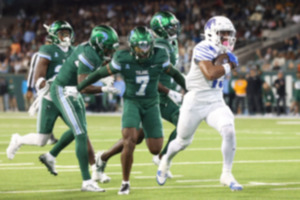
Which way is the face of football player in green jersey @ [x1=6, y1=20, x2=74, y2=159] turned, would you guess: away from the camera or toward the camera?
toward the camera

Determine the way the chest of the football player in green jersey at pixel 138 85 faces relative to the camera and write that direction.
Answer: toward the camera

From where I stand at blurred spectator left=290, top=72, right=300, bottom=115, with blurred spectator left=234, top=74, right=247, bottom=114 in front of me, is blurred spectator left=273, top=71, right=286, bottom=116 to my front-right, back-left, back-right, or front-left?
front-left

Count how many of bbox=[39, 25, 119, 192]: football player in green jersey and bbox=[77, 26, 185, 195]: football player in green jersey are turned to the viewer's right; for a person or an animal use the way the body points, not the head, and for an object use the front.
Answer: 1

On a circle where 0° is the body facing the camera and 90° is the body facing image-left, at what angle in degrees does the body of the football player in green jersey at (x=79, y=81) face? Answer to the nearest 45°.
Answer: approximately 270°
